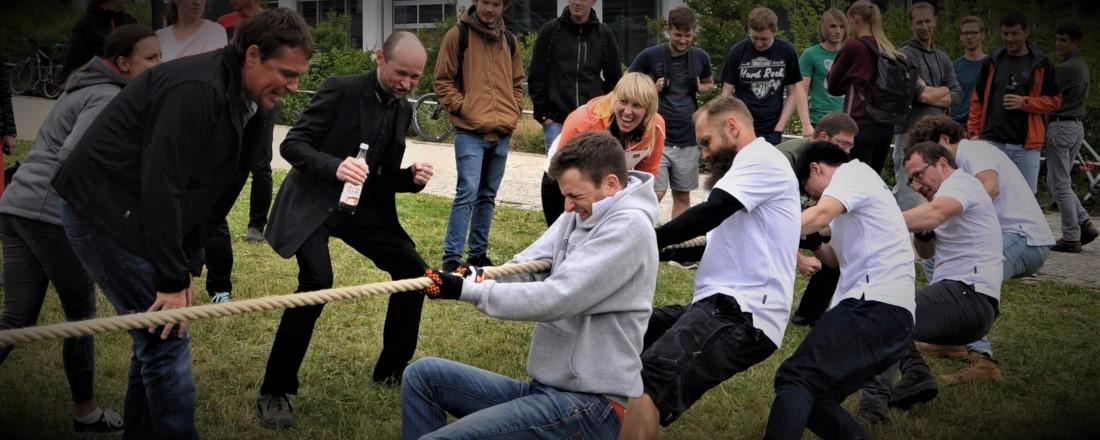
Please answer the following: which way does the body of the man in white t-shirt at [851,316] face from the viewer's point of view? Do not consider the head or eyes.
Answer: to the viewer's left

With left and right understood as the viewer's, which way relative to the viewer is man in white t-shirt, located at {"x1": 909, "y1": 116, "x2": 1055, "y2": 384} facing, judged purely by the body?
facing to the left of the viewer

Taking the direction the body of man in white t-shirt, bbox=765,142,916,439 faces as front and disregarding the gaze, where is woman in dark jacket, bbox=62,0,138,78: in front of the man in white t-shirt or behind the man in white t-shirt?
in front

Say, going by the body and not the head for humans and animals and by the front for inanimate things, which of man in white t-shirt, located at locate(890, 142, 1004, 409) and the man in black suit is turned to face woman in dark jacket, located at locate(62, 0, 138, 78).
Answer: the man in white t-shirt

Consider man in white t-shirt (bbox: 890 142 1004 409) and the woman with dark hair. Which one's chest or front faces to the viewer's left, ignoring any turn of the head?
the man in white t-shirt

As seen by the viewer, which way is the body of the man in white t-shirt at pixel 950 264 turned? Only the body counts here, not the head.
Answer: to the viewer's left

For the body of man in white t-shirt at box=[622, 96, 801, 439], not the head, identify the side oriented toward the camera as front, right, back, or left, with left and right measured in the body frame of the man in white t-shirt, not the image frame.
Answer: left

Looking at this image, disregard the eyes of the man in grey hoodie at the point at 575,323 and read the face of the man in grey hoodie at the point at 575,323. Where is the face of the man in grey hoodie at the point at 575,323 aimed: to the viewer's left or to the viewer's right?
to the viewer's left

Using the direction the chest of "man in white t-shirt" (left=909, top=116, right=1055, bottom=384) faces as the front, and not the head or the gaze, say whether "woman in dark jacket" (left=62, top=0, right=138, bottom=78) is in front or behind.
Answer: in front

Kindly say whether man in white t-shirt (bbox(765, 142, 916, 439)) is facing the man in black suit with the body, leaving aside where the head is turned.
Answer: yes

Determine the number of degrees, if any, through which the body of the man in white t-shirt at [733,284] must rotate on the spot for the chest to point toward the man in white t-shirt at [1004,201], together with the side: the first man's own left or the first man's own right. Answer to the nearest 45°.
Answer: approximately 135° to the first man's own right
